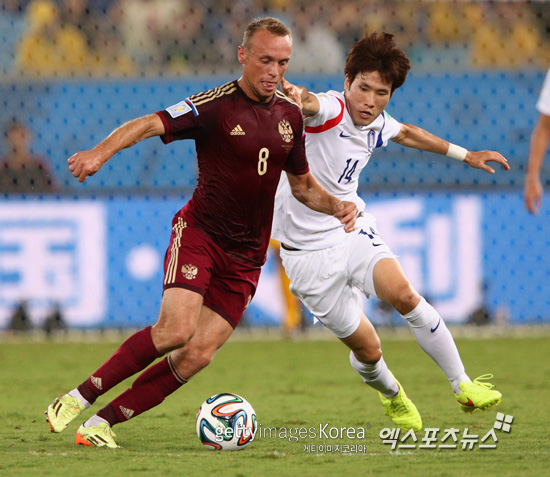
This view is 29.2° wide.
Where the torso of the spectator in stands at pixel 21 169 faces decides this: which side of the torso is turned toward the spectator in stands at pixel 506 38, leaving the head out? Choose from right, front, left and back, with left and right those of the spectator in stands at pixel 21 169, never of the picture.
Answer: left

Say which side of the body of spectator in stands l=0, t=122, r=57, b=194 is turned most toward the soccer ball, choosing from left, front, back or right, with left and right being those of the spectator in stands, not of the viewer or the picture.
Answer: front

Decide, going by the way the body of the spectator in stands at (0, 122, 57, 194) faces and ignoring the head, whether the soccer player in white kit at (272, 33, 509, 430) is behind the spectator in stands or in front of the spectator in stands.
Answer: in front

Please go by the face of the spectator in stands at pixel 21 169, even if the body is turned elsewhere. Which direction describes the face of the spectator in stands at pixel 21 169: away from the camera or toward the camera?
toward the camera

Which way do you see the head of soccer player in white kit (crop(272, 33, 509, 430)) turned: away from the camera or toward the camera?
toward the camera

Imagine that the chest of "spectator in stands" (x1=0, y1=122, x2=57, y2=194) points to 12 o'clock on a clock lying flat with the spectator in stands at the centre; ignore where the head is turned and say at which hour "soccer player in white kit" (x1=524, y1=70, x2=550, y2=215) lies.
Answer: The soccer player in white kit is roughly at 11 o'clock from the spectator in stands.

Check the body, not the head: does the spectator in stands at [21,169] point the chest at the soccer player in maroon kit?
yes

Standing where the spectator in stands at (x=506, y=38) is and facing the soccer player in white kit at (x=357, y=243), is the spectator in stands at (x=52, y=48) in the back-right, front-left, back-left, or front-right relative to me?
front-right

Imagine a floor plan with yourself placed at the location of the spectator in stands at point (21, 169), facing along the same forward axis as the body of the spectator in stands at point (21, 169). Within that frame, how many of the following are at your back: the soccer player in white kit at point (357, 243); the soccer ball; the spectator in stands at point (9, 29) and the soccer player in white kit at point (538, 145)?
1

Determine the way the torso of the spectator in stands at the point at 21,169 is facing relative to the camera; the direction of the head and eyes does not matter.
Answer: toward the camera

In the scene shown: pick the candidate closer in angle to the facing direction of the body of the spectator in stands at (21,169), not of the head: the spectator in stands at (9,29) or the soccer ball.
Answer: the soccer ball

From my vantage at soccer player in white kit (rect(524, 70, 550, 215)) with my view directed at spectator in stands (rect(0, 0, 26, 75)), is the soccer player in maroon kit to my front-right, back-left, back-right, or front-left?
front-left

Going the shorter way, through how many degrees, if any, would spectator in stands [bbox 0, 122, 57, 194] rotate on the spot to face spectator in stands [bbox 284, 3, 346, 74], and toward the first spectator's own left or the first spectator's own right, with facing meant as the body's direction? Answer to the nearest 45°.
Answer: approximately 90° to the first spectator's own left

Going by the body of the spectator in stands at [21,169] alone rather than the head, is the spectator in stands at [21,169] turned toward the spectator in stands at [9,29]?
no

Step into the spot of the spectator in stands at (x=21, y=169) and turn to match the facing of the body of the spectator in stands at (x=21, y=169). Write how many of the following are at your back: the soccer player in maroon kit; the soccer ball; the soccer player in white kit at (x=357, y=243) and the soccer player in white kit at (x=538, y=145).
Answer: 0

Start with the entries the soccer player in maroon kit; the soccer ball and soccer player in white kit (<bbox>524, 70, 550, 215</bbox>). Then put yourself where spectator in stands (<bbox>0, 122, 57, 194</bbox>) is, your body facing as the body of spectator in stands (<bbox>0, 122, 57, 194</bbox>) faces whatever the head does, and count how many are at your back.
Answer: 0

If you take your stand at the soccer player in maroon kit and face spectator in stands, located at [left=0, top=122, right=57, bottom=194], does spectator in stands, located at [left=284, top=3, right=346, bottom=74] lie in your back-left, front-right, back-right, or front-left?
front-right
